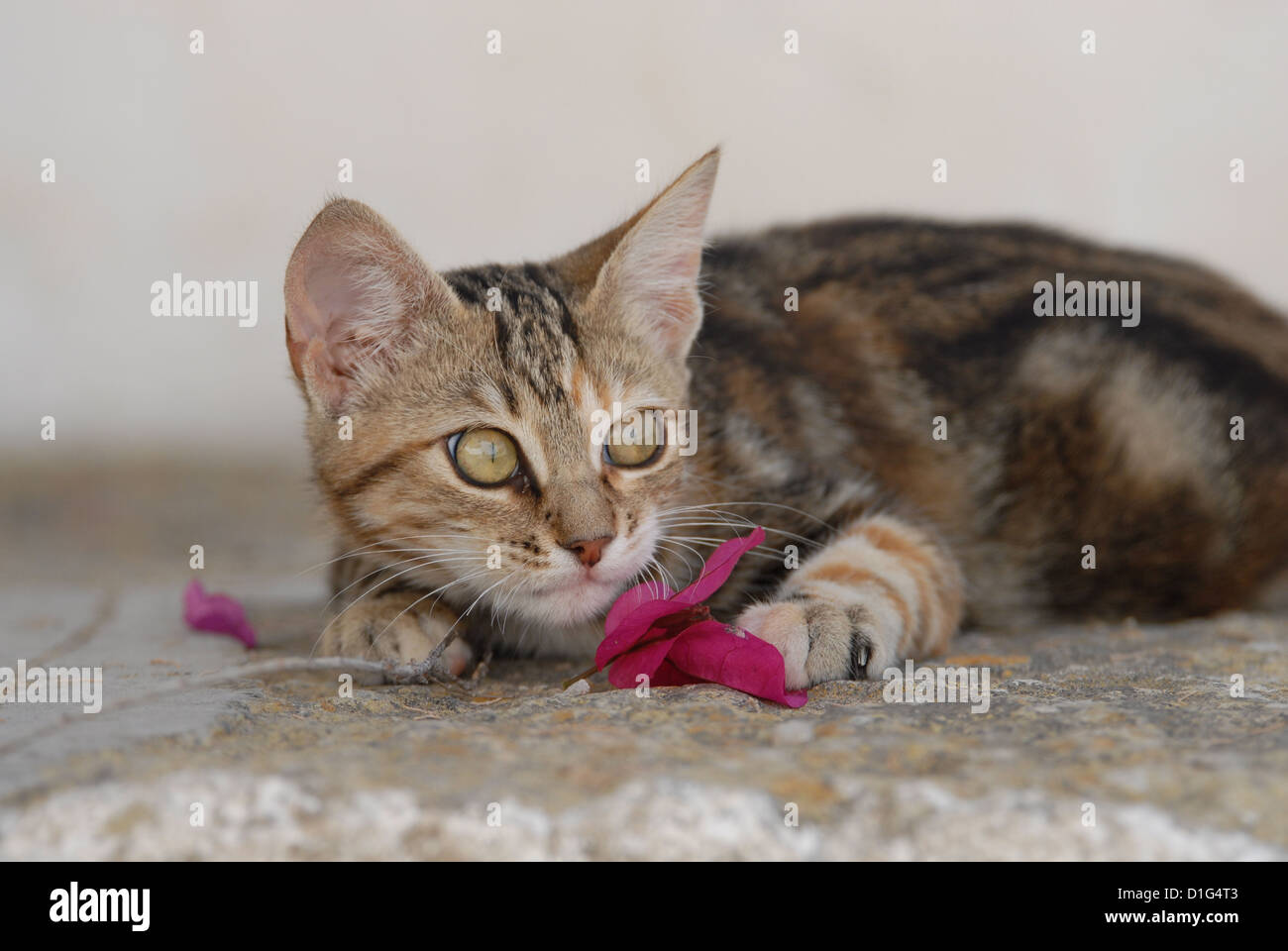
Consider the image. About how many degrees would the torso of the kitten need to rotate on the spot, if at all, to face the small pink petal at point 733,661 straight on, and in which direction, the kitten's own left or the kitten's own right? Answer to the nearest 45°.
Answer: approximately 45° to the kitten's own left

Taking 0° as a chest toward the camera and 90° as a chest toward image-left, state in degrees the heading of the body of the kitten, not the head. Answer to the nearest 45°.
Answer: approximately 45°

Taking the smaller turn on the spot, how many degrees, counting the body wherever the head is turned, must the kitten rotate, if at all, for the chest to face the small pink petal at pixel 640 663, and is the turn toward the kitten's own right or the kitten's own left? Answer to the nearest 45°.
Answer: approximately 45° to the kitten's own left
